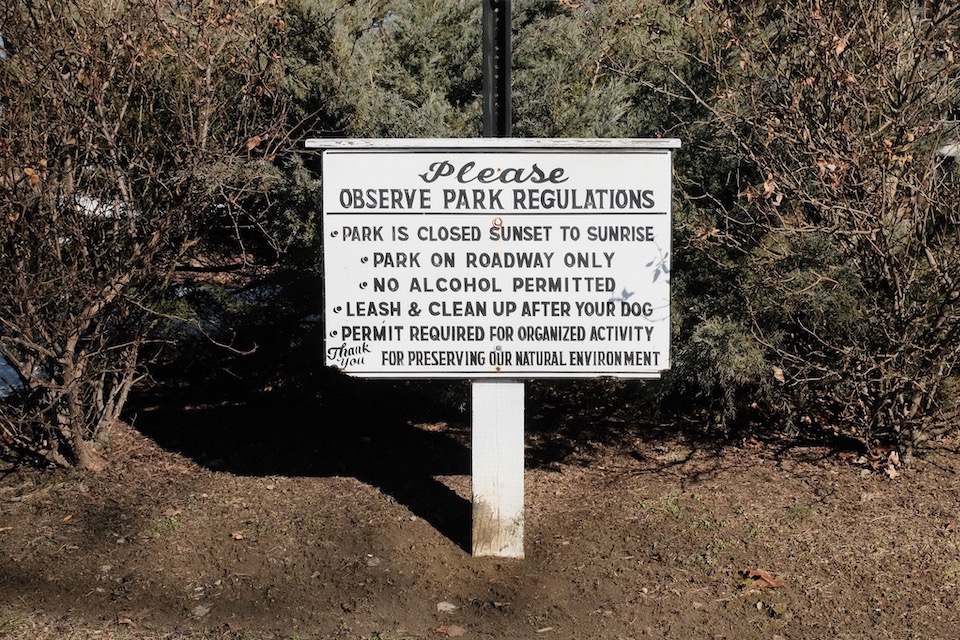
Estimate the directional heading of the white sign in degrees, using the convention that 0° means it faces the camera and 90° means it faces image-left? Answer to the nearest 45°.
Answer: approximately 0°
